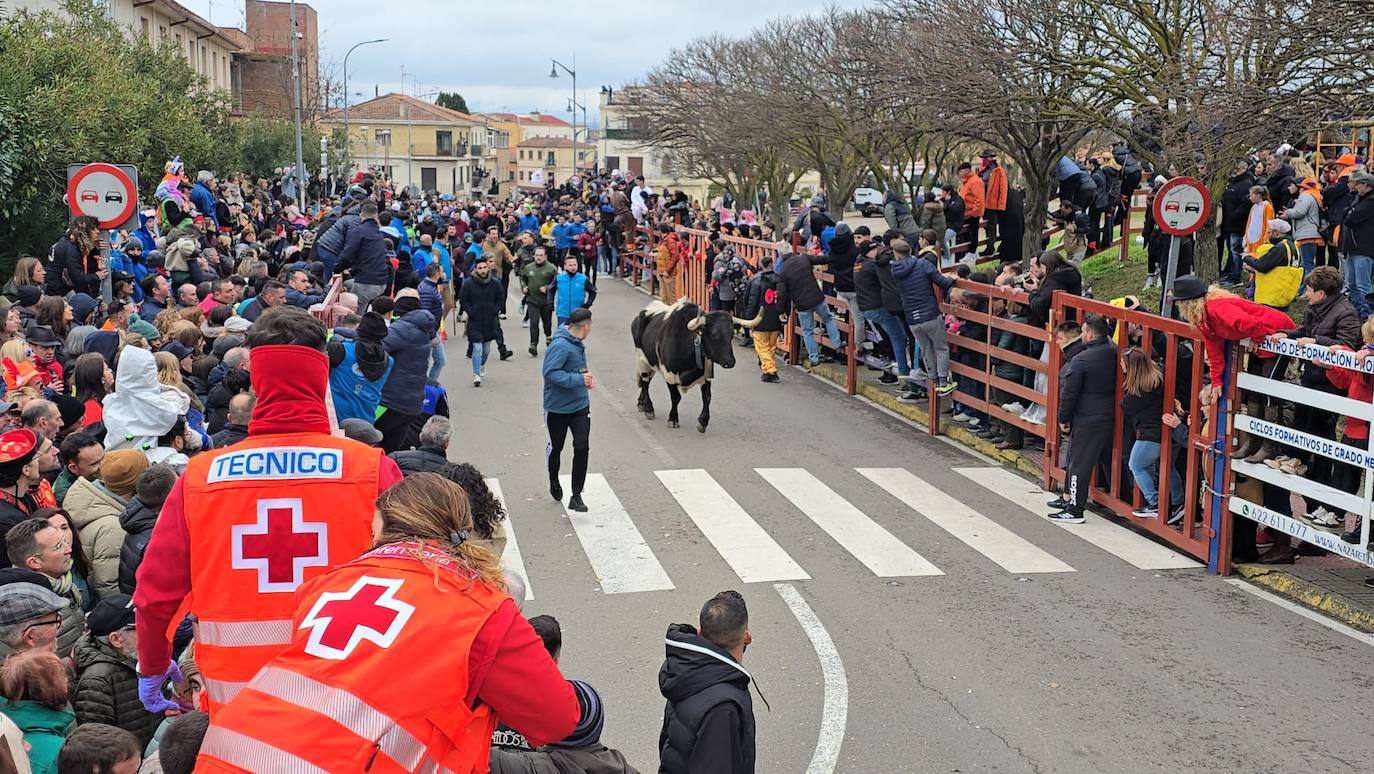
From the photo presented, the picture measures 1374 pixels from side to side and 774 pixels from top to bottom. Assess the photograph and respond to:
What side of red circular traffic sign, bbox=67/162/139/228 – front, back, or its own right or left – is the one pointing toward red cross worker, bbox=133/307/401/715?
front

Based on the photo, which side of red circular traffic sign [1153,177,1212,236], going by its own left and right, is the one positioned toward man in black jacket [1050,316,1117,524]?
front

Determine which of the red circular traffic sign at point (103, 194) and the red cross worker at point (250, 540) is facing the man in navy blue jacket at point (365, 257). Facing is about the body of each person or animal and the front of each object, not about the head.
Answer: the red cross worker

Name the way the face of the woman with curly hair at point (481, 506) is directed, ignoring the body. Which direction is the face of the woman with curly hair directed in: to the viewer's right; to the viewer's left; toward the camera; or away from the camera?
away from the camera

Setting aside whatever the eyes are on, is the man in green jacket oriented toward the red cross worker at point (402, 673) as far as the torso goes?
yes

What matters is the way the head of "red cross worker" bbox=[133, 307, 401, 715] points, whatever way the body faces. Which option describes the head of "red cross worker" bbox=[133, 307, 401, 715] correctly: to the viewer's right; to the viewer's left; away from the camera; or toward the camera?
away from the camera

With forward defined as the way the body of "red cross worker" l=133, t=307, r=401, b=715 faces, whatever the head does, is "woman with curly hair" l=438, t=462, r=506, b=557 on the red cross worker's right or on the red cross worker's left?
on the red cross worker's right

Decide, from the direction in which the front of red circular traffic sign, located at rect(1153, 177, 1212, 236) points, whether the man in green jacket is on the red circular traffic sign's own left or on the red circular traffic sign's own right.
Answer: on the red circular traffic sign's own right

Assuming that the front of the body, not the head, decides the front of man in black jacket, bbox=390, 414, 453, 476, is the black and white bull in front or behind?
in front

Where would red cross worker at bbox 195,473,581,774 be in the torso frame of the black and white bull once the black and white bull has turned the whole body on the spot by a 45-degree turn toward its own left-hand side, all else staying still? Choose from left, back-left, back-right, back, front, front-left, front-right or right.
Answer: right

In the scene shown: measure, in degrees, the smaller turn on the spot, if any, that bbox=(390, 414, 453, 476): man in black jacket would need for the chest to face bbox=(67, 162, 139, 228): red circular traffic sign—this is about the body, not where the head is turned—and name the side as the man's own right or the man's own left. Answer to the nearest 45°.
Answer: approximately 90° to the man's own left

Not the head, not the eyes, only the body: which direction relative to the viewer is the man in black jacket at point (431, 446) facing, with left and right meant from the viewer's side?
facing away from the viewer and to the right of the viewer

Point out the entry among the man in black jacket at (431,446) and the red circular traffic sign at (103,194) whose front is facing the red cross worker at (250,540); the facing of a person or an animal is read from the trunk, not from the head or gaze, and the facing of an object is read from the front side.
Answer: the red circular traffic sign

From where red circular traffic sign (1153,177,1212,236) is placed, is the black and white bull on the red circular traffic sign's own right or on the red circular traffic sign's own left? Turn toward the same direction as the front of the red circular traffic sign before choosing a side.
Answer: on the red circular traffic sign's own right

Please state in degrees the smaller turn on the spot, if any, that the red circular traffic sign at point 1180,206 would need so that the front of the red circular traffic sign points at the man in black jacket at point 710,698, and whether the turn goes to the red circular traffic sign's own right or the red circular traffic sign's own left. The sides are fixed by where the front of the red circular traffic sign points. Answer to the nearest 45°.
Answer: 0° — it already faces them

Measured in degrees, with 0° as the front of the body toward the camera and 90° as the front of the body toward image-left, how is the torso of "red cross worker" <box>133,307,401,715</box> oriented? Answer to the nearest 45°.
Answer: approximately 180°
